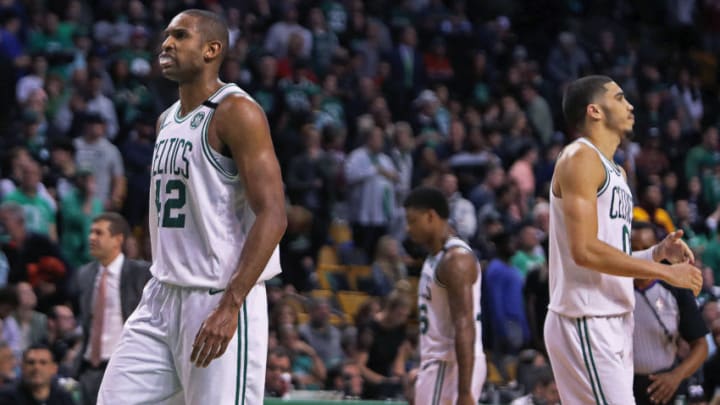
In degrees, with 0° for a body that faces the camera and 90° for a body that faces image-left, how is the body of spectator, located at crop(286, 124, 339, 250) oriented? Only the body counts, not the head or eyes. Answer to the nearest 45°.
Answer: approximately 0°

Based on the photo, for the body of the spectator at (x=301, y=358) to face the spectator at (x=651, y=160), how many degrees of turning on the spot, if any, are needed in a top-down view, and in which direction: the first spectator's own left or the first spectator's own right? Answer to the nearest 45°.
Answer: approximately 180°

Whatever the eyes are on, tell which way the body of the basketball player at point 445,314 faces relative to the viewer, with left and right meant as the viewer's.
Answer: facing to the left of the viewer

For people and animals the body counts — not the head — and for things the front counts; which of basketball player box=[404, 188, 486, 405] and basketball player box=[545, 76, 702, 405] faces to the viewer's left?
basketball player box=[404, 188, 486, 405]

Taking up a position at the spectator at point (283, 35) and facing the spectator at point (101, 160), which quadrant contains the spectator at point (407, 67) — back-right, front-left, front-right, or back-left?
back-left

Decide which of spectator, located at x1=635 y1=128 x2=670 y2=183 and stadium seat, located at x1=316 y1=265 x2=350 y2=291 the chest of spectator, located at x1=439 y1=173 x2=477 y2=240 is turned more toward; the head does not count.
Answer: the stadium seat
